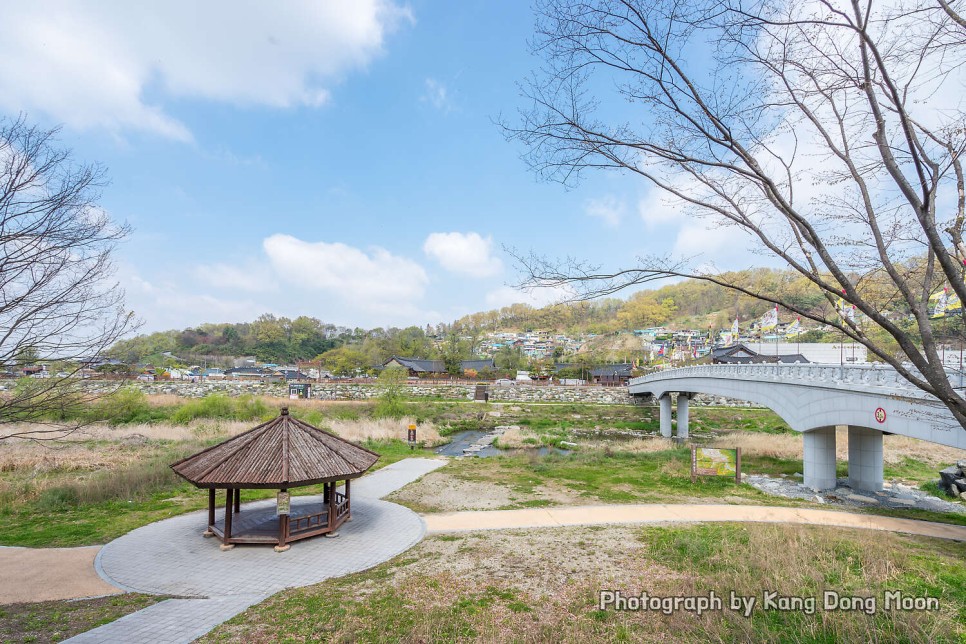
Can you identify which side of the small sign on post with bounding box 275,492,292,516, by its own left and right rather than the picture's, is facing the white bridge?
left

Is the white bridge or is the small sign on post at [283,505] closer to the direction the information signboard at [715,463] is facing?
the small sign on post

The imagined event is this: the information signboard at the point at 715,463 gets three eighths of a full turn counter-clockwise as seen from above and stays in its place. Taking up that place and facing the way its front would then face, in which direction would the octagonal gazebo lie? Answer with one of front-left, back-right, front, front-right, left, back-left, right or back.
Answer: back

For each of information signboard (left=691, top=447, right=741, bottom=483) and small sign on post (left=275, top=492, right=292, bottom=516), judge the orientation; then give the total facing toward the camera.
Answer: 2

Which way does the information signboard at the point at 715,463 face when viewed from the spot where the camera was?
facing the viewer

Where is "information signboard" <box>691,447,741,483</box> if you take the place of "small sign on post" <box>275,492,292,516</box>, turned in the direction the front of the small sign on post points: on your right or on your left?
on your left

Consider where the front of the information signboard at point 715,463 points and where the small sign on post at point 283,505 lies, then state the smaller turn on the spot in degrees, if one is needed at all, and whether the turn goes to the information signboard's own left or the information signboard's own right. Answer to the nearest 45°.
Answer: approximately 45° to the information signboard's own right

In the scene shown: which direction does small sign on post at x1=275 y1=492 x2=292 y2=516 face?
toward the camera
